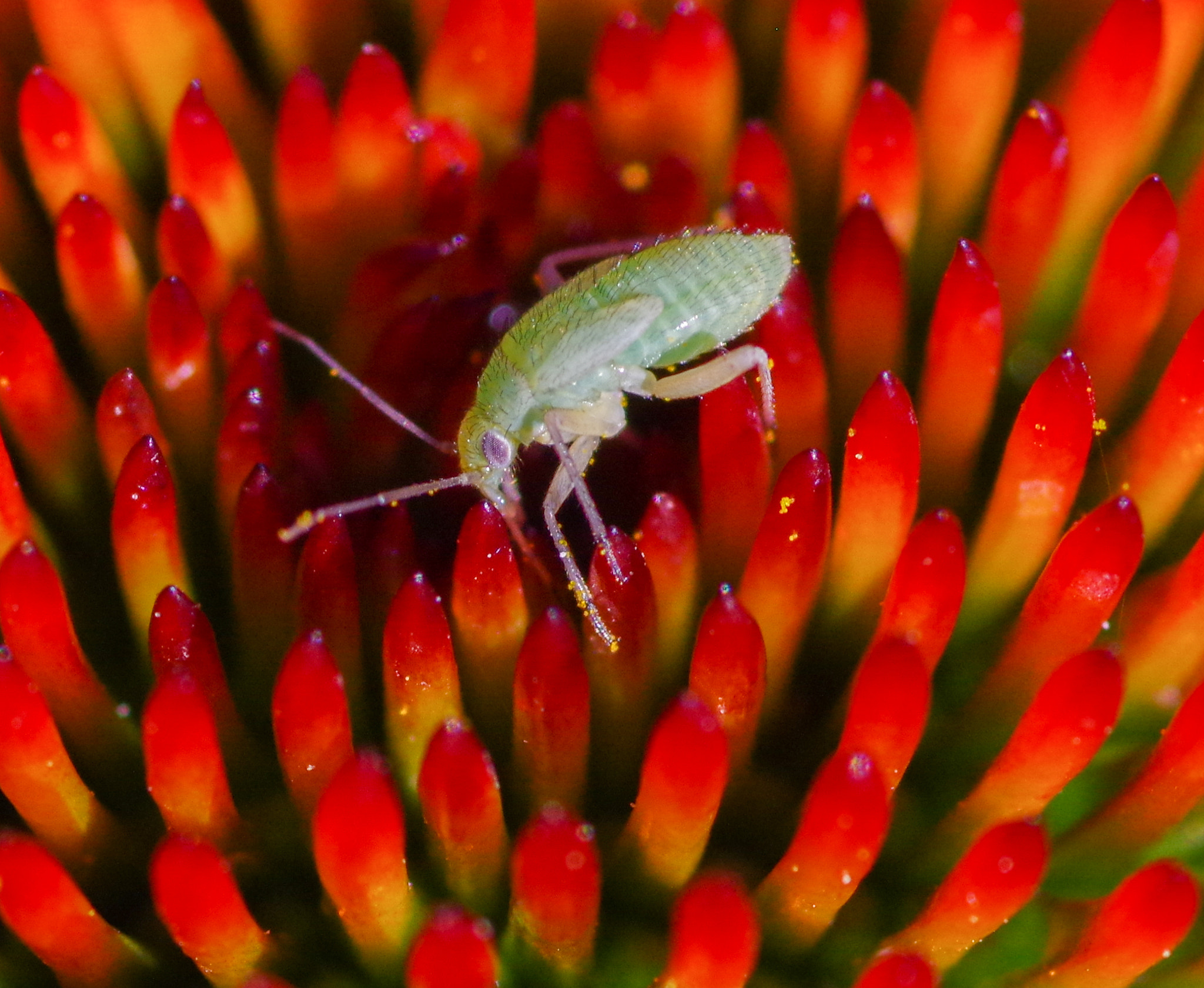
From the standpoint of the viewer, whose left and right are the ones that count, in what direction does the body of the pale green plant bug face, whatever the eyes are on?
facing to the left of the viewer
